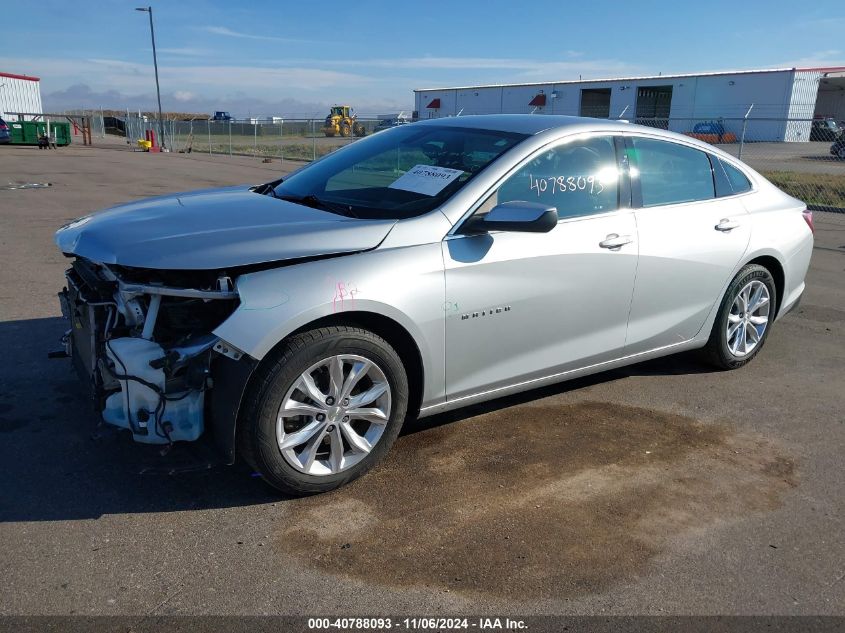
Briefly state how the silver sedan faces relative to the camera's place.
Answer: facing the viewer and to the left of the viewer

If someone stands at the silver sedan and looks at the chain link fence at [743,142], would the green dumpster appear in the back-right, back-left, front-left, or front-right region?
front-left

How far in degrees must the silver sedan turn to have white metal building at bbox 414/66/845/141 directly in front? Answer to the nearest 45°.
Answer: approximately 180°

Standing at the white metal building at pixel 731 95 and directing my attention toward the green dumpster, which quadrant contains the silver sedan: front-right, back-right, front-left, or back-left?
front-left

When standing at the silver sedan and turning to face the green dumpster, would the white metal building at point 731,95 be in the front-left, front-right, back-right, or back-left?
front-right

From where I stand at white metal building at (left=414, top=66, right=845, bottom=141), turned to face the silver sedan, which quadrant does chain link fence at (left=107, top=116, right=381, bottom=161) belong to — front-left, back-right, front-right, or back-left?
front-right

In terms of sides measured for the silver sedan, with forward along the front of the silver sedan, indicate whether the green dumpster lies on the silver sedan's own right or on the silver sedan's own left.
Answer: on the silver sedan's own right

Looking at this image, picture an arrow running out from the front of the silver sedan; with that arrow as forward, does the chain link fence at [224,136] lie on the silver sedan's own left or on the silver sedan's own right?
on the silver sedan's own right
